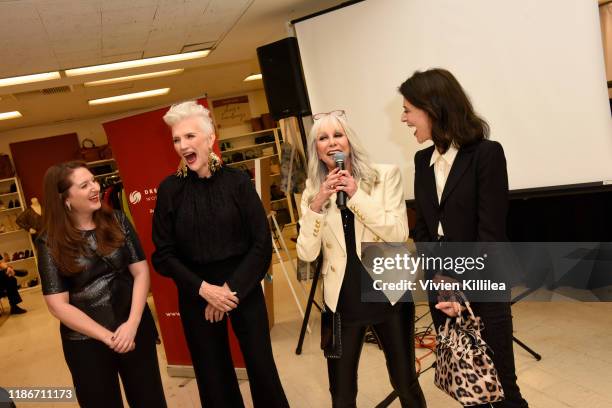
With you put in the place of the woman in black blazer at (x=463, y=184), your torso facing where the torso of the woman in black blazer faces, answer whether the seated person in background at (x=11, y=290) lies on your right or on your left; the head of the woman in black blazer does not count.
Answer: on your right

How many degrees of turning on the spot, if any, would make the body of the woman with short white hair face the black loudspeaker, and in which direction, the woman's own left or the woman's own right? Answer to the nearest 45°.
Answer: approximately 135° to the woman's own left

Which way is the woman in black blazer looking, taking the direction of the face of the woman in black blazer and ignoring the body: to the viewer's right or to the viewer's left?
to the viewer's left

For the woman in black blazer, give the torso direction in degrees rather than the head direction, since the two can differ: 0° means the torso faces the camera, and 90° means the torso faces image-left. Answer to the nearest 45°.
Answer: approximately 45°

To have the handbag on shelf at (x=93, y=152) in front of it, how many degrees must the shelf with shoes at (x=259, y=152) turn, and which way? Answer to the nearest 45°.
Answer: approximately 90° to its right

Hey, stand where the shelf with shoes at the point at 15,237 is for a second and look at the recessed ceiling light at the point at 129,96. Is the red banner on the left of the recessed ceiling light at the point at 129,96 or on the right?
right

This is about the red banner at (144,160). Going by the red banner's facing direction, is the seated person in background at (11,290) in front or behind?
behind

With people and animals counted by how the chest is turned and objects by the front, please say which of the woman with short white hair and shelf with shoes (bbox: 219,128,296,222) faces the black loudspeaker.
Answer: the shelf with shoes

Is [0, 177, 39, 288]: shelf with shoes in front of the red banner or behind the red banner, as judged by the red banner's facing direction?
behind
